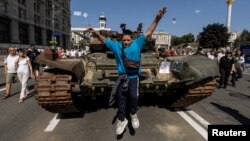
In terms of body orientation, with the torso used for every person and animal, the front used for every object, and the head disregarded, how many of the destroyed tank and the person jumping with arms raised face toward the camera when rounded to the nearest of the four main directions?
2

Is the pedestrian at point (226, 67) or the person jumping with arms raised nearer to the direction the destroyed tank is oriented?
the person jumping with arms raised

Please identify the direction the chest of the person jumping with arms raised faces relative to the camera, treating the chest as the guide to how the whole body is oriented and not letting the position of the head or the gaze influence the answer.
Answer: toward the camera

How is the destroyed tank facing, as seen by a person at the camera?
facing the viewer

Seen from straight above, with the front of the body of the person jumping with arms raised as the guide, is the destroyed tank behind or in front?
behind

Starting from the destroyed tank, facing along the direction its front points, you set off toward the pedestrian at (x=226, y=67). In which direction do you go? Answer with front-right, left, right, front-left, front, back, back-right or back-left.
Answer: back-left
